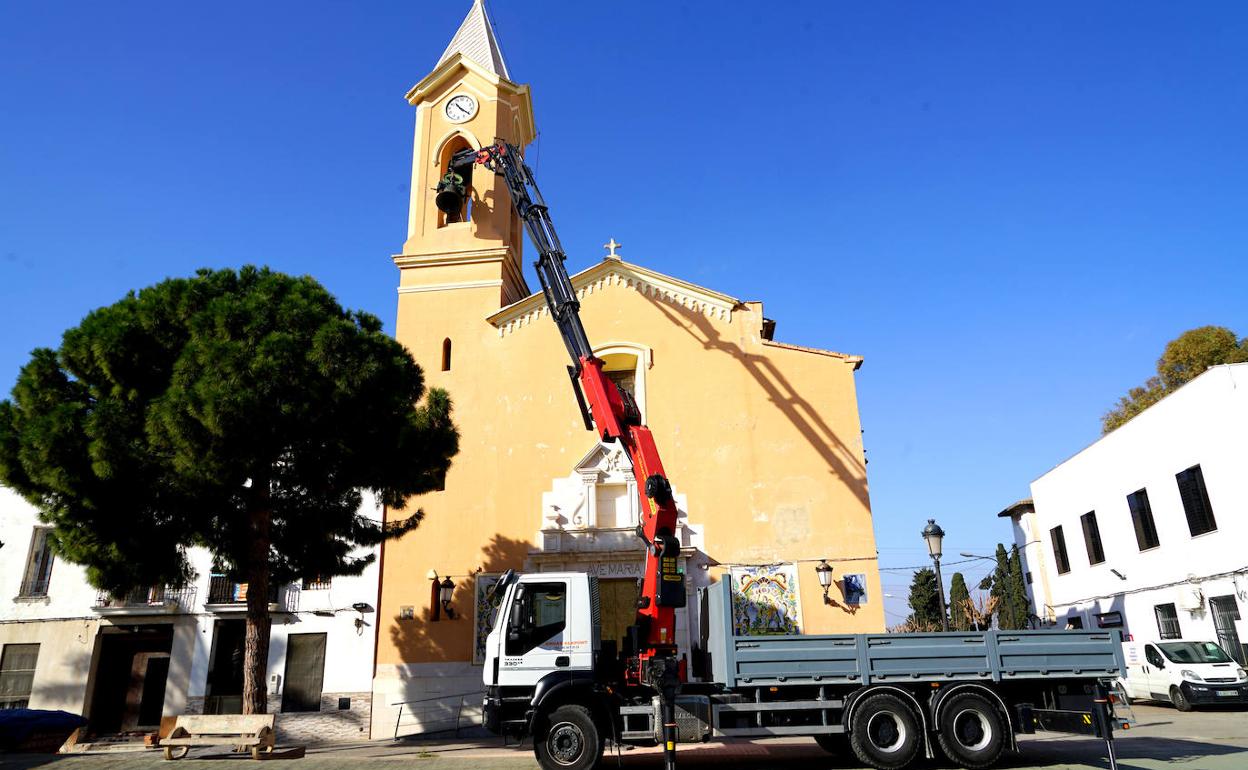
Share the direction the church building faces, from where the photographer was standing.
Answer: facing the viewer

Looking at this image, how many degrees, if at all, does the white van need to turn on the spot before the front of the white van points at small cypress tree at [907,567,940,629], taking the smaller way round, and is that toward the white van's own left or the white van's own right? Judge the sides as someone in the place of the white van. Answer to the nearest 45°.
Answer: approximately 180°

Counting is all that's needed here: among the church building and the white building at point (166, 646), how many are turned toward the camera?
2

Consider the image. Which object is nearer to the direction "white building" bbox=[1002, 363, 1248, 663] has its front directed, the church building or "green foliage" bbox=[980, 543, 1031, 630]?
the church building

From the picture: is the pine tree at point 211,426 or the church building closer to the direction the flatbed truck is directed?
the pine tree

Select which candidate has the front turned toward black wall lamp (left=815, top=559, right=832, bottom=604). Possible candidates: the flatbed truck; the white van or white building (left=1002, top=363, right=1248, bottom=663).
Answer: the white building

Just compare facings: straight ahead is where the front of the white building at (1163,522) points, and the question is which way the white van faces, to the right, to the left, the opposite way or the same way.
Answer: to the left

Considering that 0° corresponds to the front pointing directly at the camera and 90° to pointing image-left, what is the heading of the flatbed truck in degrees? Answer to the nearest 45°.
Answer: approximately 90°

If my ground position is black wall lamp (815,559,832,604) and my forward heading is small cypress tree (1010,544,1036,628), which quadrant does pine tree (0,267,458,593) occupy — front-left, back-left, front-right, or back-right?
back-left

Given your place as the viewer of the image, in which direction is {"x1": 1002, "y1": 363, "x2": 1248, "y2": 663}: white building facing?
facing the viewer and to the left of the viewer

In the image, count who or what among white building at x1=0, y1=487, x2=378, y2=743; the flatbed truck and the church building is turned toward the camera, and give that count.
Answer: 2

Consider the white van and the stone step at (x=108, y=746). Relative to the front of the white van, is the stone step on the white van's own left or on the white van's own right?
on the white van's own right

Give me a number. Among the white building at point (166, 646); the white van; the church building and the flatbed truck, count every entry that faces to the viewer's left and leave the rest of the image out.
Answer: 1

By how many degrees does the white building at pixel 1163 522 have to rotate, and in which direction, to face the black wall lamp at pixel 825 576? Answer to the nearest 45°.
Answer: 0° — it already faces it

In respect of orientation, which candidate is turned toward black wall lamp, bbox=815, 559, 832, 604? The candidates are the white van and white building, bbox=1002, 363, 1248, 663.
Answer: the white building

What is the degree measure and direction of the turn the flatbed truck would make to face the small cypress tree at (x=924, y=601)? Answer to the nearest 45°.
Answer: approximately 90° to its right

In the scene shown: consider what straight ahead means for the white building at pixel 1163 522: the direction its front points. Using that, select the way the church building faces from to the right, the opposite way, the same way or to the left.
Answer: to the left

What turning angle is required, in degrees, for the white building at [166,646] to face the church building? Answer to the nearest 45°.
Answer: approximately 45° to its left
